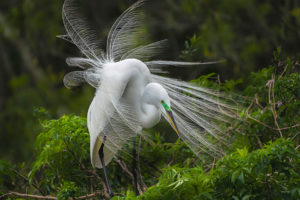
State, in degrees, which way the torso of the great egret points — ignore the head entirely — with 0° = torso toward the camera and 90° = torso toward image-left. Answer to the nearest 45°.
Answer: approximately 315°
